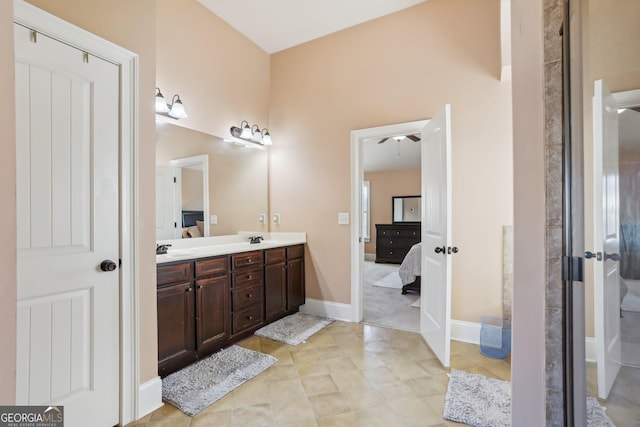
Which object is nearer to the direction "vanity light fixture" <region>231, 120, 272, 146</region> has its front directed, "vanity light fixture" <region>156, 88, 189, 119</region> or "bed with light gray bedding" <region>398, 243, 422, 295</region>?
the bed with light gray bedding

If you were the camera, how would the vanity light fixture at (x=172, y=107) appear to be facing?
facing the viewer and to the right of the viewer

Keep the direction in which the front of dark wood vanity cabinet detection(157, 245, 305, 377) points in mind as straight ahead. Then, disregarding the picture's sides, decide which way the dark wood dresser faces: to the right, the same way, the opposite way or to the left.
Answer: to the right

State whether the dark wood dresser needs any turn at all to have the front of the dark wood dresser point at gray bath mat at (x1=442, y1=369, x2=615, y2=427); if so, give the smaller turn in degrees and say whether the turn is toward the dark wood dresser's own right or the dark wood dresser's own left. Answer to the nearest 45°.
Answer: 0° — it already faces it

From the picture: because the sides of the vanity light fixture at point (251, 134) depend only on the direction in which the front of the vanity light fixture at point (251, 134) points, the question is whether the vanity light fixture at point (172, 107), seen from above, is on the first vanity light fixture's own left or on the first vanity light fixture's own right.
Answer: on the first vanity light fixture's own right

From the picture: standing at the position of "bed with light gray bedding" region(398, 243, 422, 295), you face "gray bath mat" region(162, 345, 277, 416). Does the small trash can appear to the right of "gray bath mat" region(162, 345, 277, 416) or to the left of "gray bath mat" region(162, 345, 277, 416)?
left

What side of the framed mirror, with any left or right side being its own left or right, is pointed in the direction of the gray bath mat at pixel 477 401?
front

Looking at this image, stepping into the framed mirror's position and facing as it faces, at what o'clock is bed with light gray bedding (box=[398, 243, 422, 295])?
The bed with light gray bedding is roughly at 12 o'clock from the framed mirror.

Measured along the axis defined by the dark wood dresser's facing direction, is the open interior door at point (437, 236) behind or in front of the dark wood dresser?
in front

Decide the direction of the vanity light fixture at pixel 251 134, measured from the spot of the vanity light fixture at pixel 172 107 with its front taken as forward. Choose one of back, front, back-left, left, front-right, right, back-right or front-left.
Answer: left

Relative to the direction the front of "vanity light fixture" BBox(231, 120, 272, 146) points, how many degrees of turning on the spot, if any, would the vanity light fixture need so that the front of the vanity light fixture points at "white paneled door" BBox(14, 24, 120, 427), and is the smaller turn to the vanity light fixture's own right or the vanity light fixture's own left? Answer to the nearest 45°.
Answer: approximately 90° to the vanity light fixture's own right

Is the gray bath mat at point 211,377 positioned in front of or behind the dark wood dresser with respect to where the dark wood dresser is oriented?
in front
